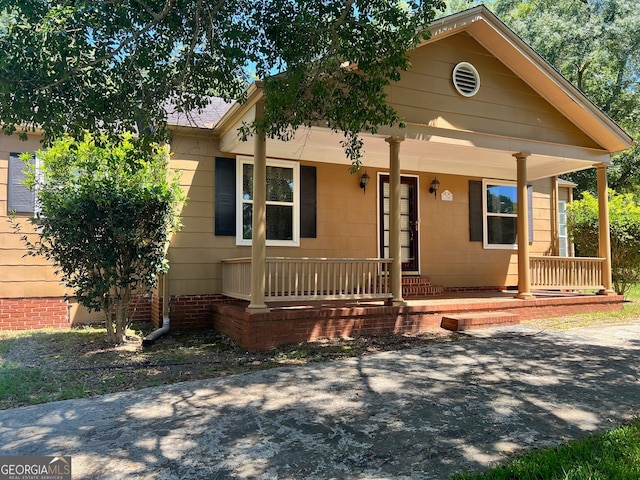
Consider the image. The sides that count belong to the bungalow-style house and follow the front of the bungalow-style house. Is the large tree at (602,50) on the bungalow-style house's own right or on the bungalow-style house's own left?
on the bungalow-style house's own left

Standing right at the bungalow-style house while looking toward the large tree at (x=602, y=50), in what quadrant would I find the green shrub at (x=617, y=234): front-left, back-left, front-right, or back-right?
front-right

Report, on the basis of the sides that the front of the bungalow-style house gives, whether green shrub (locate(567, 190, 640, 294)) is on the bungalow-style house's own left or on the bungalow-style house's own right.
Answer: on the bungalow-style house's own left
